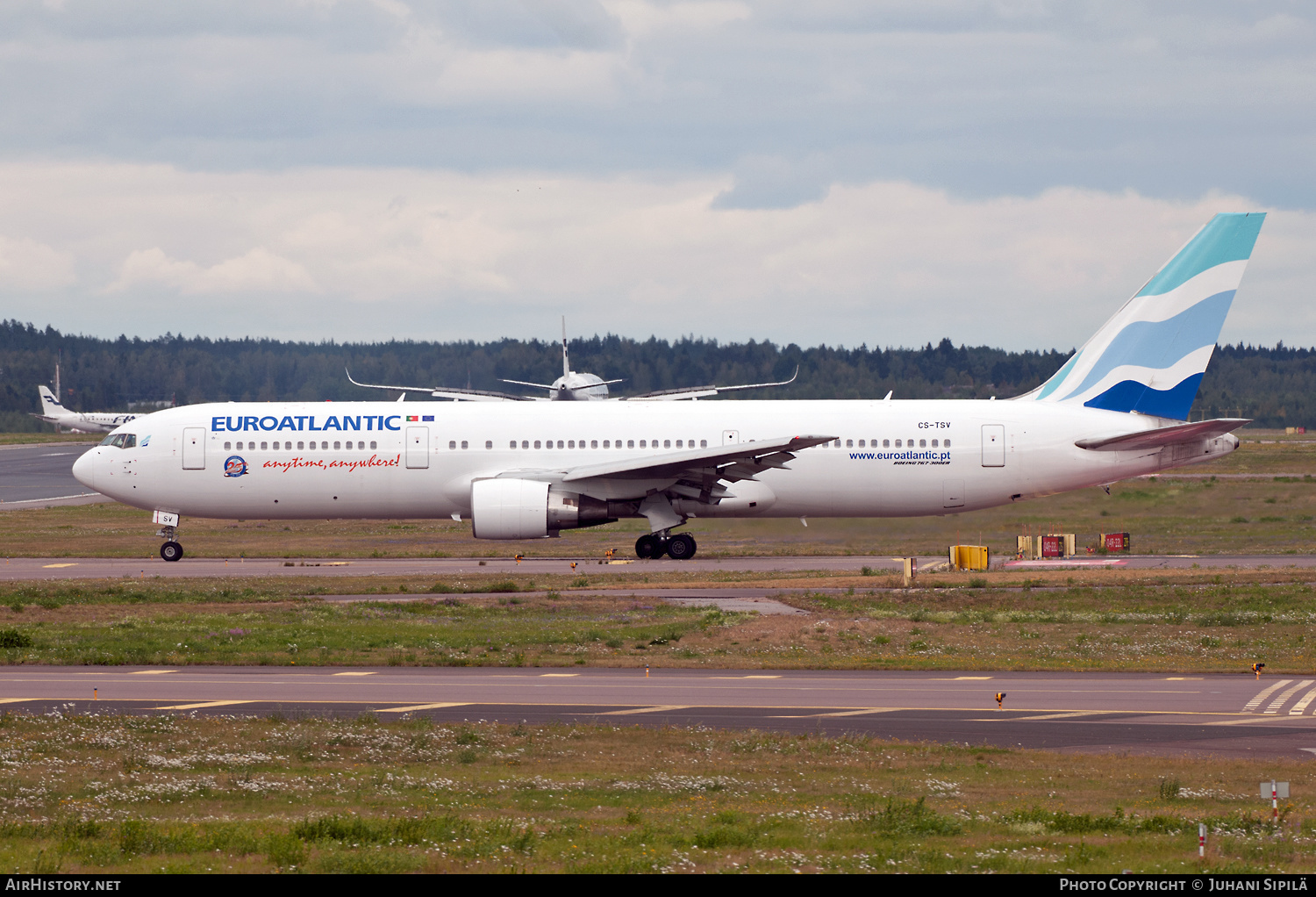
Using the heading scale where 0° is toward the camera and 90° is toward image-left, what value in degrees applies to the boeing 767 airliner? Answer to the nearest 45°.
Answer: approximately 90°
